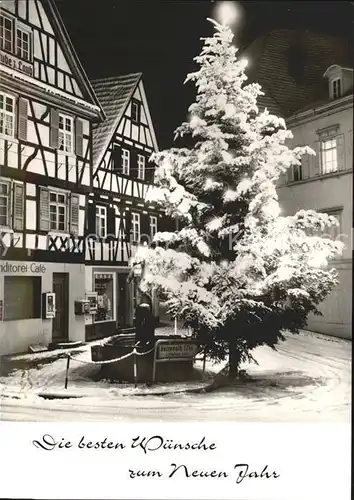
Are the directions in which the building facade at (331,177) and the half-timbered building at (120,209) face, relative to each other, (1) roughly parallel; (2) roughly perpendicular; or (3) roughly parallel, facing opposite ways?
roughly perpendicular

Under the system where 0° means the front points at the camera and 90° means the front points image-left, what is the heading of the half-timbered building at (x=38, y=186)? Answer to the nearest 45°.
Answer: approximately 315°

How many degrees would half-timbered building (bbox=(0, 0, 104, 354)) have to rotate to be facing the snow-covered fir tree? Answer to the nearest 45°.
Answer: approximately 45° to its left

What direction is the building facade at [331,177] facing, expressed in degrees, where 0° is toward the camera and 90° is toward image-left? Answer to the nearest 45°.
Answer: approximately 45°
